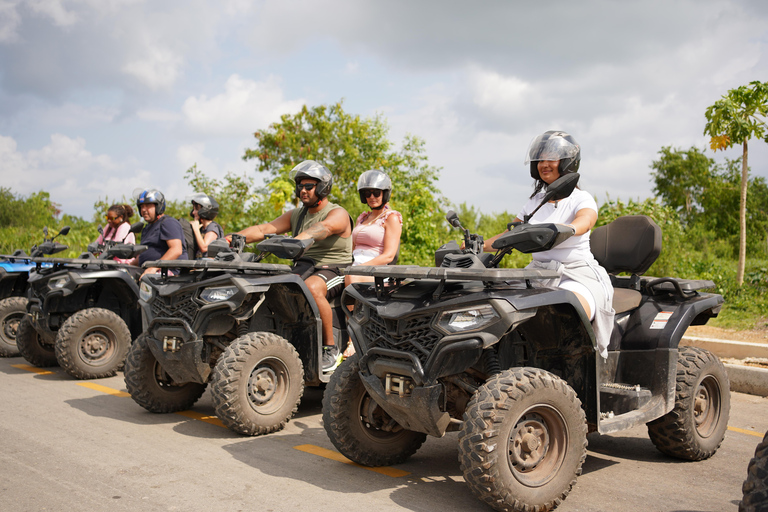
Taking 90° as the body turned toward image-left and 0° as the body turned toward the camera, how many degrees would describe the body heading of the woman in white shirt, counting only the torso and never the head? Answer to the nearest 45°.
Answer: approximately 45°

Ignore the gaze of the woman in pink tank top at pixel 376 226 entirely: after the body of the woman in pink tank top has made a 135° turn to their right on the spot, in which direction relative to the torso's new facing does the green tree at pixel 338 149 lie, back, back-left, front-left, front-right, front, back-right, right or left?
front

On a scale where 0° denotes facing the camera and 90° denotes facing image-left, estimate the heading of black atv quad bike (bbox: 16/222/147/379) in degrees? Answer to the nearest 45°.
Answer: approximately 45°

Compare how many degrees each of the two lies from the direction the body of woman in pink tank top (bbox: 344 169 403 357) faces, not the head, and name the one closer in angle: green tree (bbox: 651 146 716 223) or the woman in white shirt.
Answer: the woman in white shirt

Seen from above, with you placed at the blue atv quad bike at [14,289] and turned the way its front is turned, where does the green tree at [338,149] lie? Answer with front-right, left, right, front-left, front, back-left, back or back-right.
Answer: back

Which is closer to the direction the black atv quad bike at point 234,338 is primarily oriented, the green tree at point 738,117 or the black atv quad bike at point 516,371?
the black atv quad bike

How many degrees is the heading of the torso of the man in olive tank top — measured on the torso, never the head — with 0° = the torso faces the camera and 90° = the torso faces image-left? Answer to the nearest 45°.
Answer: approximately 45°

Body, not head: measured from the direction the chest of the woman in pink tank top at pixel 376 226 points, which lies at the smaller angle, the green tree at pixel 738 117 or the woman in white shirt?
the woman in white shirt

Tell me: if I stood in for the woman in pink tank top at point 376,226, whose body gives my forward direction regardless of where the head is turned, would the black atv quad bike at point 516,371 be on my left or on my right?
on my left

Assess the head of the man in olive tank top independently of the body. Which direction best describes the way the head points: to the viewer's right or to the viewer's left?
to the viewer's left

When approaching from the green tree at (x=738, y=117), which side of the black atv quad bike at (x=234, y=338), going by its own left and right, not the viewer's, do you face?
back

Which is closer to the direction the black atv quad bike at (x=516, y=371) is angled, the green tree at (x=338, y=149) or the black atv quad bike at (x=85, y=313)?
the black atv quad bike
